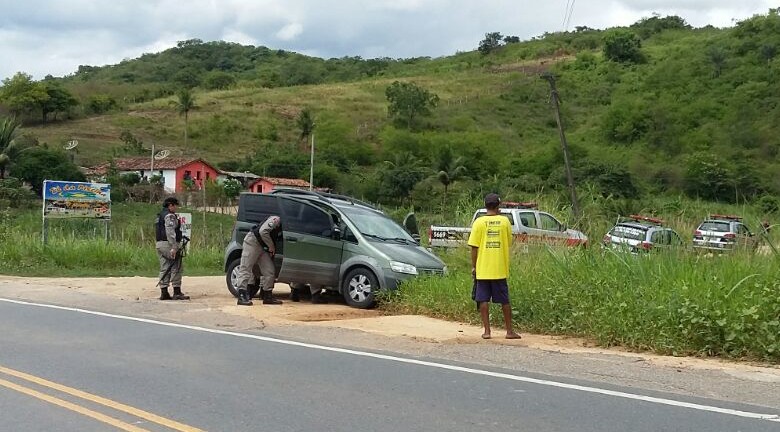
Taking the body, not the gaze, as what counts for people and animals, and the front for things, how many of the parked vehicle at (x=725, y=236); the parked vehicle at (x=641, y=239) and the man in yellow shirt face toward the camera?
0

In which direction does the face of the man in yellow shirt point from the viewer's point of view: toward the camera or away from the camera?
away from the camera

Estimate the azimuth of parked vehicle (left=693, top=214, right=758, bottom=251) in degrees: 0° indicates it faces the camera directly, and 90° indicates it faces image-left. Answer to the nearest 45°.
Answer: approximately 225°

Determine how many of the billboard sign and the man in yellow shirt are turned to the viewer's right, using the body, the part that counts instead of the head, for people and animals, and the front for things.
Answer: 0

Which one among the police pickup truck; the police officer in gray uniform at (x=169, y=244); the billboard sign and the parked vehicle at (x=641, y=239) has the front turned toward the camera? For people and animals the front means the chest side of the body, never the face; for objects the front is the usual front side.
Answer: the billboard sign

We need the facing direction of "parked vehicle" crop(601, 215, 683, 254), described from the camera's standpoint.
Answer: facing away from the viewer and to the right of the viewer

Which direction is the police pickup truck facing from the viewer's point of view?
to the viewer's right

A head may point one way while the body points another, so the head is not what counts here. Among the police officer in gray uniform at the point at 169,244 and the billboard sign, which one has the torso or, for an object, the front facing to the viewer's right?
the police officer in gray uniform

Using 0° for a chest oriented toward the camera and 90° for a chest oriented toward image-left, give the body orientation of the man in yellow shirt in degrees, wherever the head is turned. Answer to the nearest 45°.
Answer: approximately 180°

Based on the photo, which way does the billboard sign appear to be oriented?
toward the camera

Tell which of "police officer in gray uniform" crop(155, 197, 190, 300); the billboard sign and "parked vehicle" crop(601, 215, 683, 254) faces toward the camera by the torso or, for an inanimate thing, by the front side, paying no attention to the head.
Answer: the billboard sign

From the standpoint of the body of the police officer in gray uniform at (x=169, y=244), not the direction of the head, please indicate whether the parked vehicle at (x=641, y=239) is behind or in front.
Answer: in front

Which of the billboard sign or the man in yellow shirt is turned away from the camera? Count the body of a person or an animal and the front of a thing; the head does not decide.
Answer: the man in yellow shirt

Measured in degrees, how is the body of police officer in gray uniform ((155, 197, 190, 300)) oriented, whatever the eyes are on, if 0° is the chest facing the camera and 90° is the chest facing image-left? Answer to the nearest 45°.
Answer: approximately 270°

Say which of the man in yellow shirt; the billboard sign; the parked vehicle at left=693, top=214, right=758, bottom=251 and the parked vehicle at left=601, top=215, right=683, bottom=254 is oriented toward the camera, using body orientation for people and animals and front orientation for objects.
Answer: the billboard sign

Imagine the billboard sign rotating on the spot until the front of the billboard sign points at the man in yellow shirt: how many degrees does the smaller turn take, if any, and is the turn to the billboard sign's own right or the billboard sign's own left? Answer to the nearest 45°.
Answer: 0° — it already faces them
